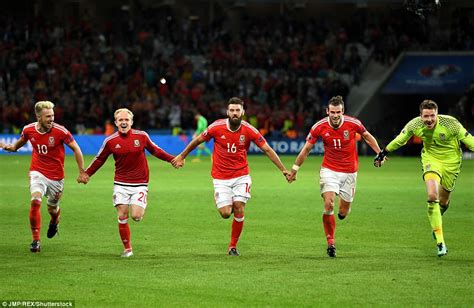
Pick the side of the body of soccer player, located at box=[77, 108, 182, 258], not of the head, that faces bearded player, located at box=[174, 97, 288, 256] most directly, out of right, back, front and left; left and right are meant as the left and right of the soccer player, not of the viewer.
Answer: left

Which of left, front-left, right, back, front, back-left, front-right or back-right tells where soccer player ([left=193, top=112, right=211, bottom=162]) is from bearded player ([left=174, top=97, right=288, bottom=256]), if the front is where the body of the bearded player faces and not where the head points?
back

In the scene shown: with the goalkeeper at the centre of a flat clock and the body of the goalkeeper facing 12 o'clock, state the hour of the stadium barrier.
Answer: The stadium barrier is roughly at 5 o'clock from the goalkeeper.

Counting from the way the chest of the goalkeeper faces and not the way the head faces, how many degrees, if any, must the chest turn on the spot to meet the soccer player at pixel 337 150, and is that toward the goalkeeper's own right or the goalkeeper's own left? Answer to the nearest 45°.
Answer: approximately 90° to the goalkeeper's own right

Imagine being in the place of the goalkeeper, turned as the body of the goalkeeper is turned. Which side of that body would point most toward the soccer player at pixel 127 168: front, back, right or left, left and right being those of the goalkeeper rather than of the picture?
right

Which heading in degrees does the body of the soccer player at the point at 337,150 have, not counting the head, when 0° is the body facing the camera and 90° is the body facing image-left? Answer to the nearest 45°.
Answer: approximately 0°

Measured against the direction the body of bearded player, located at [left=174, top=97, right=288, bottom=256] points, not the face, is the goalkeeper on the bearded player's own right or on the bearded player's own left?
on the bearded player's own left

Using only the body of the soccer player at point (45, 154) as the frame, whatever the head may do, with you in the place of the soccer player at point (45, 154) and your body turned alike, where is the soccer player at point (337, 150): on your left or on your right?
on your left

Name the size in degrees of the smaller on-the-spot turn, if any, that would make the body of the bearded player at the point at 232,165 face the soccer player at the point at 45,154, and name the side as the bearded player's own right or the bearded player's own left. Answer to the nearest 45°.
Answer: approximately 90° to the bearded player's own right
